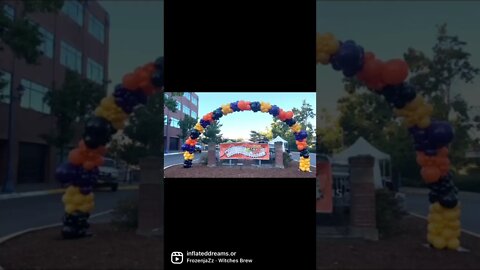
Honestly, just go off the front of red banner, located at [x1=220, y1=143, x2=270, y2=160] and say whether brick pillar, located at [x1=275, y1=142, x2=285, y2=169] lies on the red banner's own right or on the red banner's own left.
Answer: on the red banner's own left

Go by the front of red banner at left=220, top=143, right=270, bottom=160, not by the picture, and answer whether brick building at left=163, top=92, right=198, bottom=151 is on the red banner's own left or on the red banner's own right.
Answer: on the red banner's own right

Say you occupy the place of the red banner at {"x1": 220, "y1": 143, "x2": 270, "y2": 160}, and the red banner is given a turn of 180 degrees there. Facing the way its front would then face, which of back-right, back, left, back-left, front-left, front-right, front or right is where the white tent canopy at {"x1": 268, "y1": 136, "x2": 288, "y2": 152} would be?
front-right

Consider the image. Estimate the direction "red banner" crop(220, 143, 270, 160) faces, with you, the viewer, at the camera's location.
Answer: facing the viewer
